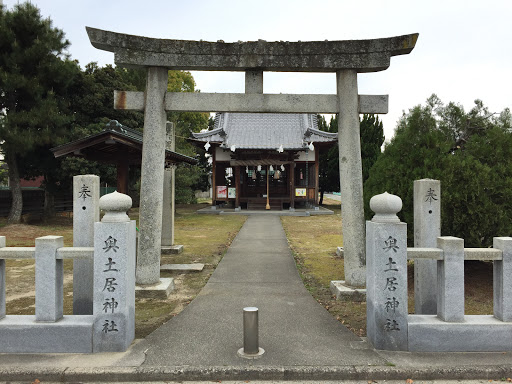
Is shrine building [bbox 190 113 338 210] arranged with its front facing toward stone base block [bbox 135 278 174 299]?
yes

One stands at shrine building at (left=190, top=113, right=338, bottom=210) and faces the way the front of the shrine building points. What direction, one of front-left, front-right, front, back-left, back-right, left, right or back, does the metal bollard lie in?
front

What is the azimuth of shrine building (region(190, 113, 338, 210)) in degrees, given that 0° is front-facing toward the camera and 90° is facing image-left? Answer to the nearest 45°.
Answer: approximately 0°

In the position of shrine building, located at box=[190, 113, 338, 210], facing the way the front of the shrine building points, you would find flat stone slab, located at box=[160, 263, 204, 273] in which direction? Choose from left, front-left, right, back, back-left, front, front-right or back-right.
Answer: front

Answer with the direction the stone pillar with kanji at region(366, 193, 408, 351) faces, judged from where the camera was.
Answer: facing the viewer

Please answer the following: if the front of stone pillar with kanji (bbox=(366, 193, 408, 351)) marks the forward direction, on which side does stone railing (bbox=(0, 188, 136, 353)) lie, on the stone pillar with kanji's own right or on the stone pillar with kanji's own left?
on the stone pillar with kanji's own right

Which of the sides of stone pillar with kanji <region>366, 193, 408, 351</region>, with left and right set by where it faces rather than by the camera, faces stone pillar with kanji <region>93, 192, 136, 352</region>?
right

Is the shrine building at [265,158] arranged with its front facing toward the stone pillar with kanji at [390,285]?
yes

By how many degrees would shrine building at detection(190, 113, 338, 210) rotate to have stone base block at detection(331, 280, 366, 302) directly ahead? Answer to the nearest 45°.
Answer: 0° — it already faces it

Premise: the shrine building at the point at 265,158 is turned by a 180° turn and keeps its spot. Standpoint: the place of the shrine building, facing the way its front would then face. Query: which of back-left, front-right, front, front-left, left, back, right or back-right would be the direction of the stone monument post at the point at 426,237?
back

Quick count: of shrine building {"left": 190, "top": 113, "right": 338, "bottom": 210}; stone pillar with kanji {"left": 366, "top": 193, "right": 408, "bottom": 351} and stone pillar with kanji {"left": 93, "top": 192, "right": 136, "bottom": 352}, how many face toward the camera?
3

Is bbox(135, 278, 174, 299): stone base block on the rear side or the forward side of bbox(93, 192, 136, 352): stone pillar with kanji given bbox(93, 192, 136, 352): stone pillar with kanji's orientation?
on the rear side

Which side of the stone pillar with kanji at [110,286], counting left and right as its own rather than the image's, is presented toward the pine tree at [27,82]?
back

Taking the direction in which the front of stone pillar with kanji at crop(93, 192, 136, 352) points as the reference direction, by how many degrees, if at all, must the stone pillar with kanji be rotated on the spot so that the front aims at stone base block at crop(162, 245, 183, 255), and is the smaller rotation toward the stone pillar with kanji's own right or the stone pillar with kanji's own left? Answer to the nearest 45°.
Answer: approximately 180°

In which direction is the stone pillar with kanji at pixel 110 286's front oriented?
toward the camera
